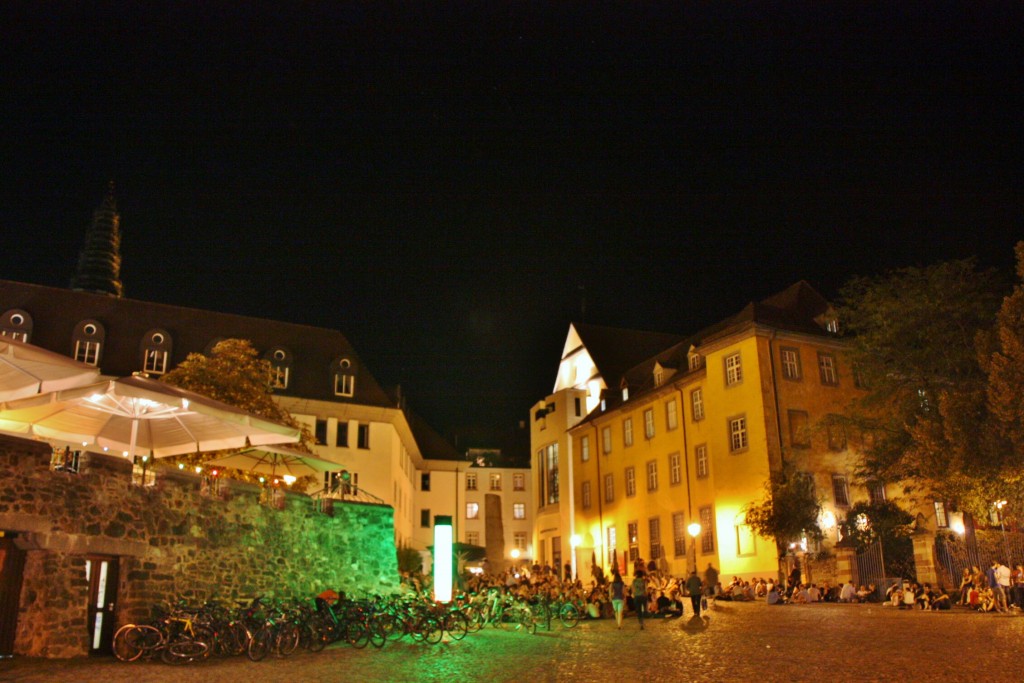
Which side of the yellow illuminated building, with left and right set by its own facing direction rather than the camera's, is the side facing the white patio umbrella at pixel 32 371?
front

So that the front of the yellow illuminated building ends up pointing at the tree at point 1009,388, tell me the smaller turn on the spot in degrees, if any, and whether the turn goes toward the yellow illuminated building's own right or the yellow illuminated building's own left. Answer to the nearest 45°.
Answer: approximately 90° to the yellow illuminated building's own left

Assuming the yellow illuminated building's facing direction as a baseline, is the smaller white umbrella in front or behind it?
in front

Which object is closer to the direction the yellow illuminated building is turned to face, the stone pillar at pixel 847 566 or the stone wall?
the stone wall

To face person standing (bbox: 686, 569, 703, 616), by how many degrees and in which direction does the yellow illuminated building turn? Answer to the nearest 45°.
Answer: approximately 45° to its left

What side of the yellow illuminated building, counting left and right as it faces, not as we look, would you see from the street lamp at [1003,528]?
left

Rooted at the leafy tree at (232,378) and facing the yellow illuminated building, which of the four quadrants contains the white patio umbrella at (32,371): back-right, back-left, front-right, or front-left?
back-right

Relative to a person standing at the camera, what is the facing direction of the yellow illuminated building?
facing the viewer and to the left of the viewer

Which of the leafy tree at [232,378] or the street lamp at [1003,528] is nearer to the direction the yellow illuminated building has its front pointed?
the leafy tree

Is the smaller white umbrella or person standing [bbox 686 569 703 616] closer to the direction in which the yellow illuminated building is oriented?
the smaller white umbrella

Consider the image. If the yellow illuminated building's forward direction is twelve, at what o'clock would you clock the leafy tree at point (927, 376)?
The leafy tree is roughly at 9 o'clock from the yellow illuminated building.

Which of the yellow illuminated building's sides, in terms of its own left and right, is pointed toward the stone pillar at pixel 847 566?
left

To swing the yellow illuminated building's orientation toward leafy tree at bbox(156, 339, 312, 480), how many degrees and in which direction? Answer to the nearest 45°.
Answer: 0° — it already faces it

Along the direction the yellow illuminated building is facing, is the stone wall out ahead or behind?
ahead
